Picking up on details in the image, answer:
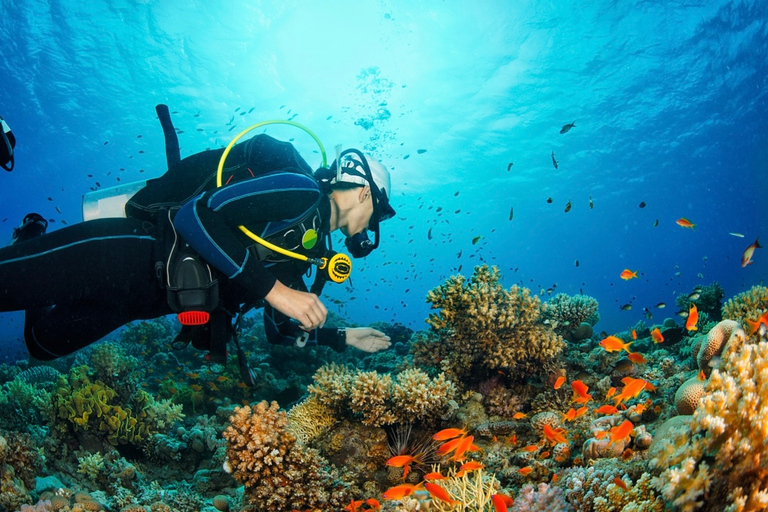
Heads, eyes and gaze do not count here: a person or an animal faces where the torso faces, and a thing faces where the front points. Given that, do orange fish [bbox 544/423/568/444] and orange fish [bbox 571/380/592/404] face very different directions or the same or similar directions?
same or similar directions

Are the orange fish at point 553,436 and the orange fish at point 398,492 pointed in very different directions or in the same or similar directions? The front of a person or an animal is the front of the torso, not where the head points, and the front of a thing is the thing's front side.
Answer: same or similar directions

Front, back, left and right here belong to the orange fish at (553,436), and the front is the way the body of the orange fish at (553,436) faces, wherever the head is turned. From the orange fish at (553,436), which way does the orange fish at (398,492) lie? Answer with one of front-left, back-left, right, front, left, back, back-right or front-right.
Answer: front-left

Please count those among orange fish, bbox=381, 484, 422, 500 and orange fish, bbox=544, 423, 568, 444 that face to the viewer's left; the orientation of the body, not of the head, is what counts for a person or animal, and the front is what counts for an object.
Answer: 2

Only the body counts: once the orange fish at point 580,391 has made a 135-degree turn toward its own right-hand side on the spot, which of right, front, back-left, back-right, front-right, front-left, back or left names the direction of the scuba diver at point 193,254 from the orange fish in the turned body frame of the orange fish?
back

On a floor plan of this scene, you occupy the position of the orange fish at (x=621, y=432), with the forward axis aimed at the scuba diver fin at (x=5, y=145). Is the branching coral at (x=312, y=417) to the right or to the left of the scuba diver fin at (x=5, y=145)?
left

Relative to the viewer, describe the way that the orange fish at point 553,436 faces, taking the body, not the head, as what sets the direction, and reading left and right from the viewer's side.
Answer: facing to the left of the viewer

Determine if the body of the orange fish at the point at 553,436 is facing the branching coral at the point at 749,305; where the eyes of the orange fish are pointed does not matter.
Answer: no

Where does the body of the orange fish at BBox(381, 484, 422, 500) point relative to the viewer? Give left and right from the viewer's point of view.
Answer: facing to the left of the viewer

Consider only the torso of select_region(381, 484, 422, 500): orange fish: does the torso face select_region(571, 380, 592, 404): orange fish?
no

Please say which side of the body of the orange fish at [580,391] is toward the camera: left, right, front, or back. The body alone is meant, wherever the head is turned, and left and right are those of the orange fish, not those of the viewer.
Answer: left

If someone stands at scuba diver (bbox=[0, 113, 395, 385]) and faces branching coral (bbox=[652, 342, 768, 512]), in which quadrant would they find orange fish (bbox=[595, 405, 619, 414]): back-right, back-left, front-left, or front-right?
front-left

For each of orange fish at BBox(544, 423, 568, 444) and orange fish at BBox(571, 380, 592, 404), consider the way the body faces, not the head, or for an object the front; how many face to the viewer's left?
2

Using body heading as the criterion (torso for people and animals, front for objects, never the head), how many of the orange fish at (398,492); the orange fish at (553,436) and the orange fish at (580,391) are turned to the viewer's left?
3
